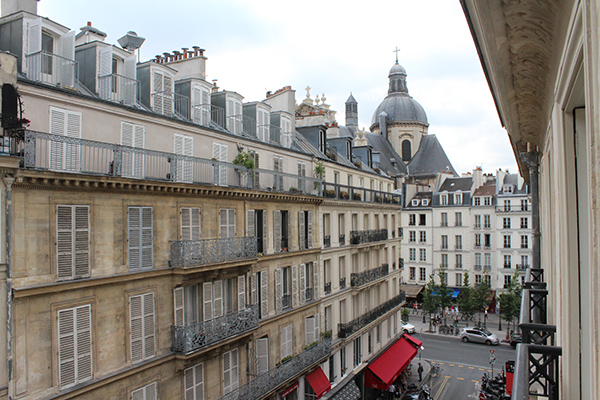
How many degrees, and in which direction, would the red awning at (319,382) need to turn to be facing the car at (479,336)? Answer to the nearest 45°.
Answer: approximately 90° to its left

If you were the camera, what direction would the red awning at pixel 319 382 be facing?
facing the viewer and to the right of the viewer
